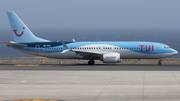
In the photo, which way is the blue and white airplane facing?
to the viewer's right
